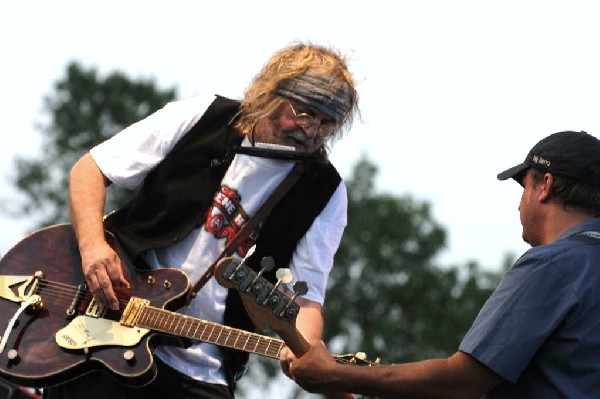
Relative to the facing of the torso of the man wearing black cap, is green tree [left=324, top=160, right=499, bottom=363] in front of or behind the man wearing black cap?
in front

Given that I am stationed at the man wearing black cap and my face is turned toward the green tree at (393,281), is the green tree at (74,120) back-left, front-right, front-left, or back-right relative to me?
front-left

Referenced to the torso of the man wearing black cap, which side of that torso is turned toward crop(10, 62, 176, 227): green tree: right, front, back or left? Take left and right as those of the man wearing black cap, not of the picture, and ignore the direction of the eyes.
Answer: front

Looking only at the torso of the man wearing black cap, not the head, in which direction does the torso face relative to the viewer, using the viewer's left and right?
facing away from the viewer and to the left of the viewer
